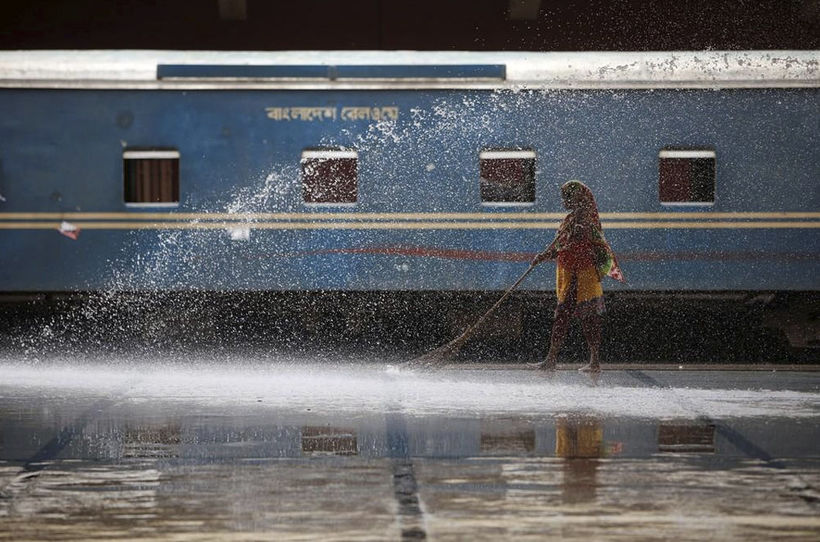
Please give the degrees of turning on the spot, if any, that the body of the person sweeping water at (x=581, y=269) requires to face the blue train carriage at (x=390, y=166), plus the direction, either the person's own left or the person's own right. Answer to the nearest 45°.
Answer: approximately 45° to the person's own right

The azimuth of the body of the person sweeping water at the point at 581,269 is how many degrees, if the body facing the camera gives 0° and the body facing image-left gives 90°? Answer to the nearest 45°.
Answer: approximately 90°
